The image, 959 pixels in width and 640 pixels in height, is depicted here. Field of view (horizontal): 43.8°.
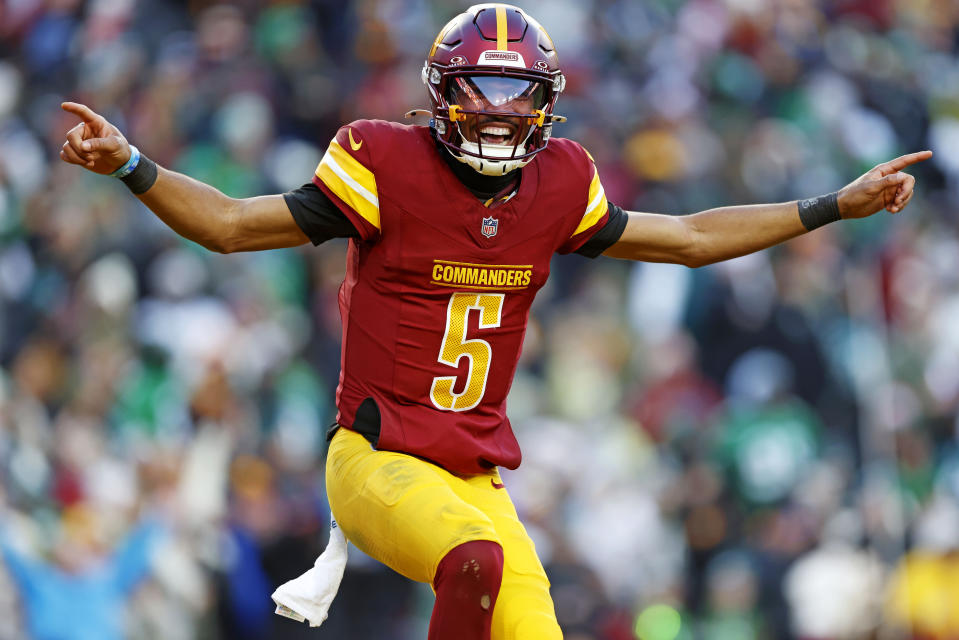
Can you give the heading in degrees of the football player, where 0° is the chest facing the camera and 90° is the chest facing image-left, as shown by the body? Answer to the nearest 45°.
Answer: approximately 315°
